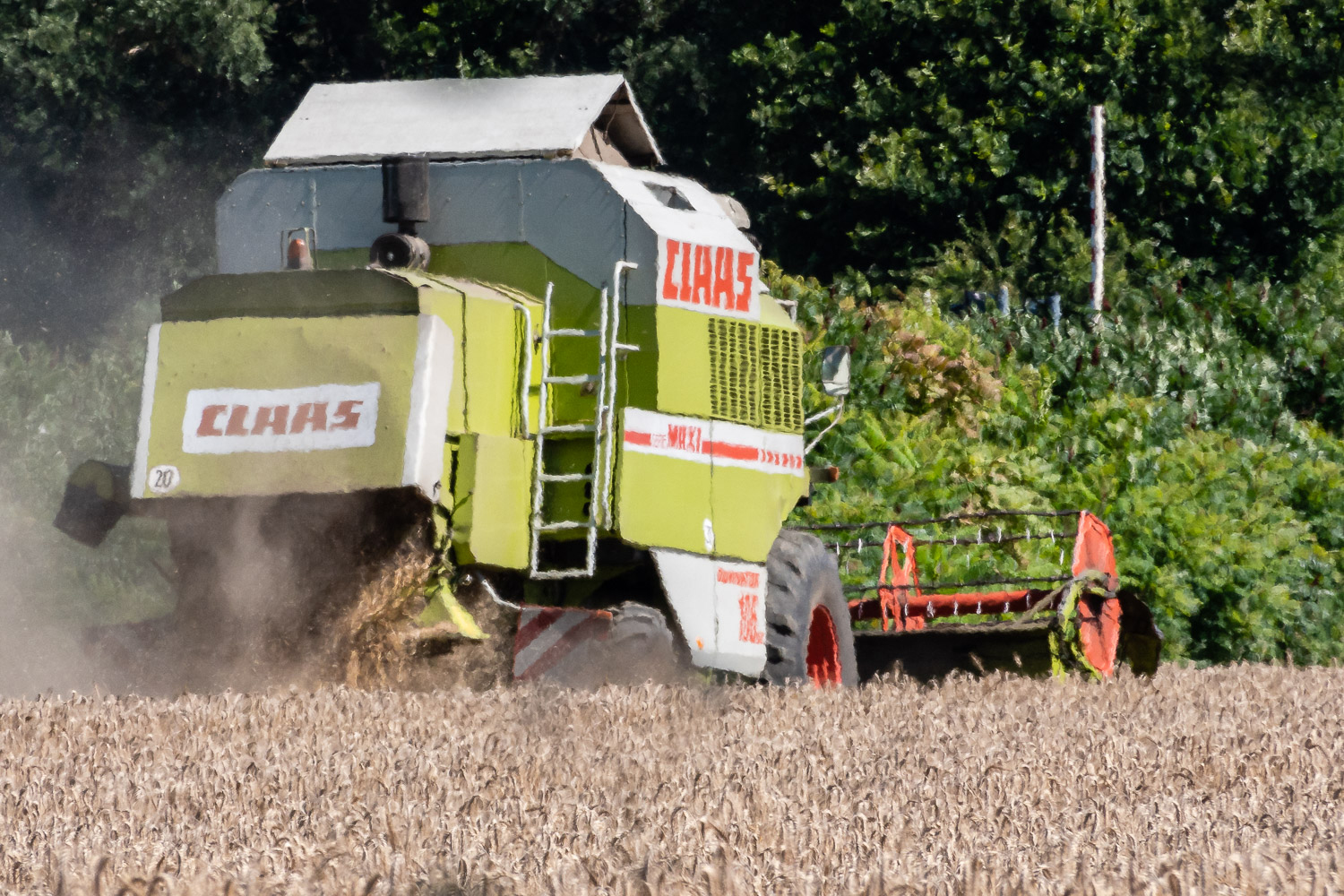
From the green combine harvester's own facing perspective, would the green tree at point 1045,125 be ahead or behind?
ahead

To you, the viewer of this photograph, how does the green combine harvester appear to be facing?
facing away from the viewer and to the right of the viewer
